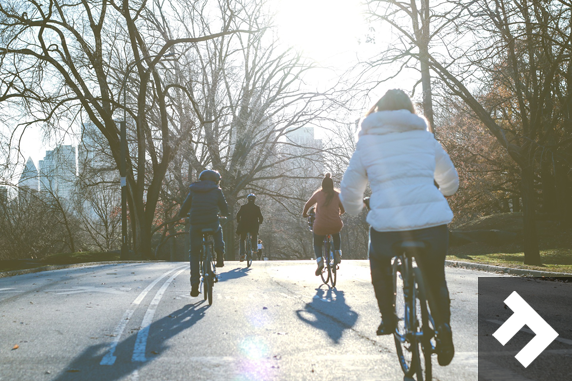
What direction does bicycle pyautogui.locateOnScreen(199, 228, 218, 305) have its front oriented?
away from the camera

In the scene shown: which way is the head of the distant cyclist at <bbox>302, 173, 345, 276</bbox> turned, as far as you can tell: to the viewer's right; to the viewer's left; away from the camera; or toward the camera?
away from the camera

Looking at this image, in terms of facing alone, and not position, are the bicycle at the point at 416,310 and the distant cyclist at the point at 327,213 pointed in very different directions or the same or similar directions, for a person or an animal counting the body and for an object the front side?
same or similar directions

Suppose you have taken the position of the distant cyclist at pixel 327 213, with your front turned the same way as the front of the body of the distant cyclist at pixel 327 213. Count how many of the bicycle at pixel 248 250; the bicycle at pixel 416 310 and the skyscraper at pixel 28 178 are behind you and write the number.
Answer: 1

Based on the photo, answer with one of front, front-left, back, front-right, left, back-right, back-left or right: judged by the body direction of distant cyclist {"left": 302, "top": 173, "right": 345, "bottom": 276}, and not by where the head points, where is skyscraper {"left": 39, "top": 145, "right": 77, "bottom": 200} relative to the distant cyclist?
front-left

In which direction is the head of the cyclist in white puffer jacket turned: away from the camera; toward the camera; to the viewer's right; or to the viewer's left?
away from the camera

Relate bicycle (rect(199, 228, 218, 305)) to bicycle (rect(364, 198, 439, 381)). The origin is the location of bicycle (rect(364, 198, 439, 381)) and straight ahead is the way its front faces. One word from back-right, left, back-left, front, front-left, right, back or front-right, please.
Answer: front-left

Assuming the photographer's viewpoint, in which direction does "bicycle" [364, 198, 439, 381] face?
facing away from the viewer

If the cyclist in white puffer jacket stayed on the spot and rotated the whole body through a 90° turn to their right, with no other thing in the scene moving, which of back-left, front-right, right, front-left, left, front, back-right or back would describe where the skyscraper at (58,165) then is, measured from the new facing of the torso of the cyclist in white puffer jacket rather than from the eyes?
back-left

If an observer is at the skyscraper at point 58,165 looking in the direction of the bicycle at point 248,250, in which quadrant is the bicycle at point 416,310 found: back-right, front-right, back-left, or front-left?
front-right

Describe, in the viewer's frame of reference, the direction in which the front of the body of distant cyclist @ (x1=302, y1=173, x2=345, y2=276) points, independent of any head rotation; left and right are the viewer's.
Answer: facing away from the viewer

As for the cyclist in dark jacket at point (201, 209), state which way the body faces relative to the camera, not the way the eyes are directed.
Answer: away from the camera

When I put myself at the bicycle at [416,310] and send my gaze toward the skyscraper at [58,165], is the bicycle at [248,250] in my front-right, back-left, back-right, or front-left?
front-right

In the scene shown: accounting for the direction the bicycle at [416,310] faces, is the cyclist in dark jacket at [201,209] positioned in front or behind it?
in front

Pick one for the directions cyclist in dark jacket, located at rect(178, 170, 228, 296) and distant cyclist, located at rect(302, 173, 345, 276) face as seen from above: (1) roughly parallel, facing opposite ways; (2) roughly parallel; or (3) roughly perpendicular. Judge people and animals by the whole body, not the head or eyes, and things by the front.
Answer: roughly parallel

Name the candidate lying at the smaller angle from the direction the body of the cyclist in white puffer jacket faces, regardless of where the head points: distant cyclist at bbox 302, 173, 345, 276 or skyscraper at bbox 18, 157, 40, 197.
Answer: the distant cyclist

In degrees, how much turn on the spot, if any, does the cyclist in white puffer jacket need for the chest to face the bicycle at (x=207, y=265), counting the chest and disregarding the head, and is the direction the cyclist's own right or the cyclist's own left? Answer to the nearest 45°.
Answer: approximately 45° to the cyclist's own left

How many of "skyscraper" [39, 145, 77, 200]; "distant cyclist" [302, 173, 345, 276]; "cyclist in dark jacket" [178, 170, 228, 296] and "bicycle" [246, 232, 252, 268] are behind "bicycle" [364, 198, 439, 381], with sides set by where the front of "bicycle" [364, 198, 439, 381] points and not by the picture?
0

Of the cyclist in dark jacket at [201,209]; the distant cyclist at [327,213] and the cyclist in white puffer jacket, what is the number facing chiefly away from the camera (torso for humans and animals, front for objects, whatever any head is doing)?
3

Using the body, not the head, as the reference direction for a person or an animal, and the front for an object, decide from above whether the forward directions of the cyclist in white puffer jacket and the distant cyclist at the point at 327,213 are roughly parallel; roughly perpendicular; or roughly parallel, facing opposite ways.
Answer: roughly parallel

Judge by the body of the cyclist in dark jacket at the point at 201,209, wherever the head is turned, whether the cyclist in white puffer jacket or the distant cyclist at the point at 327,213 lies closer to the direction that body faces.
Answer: the distant cyclist
